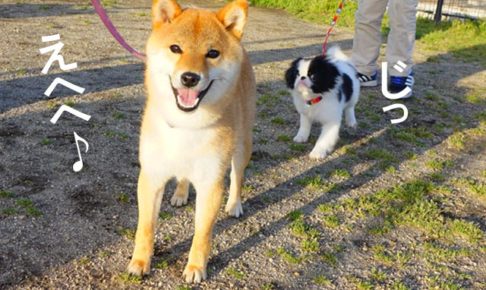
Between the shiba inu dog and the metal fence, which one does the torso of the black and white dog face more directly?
the shiba inu dog

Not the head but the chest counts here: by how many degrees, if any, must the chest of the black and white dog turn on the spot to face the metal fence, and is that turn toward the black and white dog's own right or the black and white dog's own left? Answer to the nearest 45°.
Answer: approximately 135° to the black and white dog's own right

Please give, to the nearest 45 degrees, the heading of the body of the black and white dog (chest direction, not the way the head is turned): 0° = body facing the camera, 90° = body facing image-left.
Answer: approximately 45°

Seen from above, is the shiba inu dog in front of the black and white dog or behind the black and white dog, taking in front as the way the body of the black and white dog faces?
in front
